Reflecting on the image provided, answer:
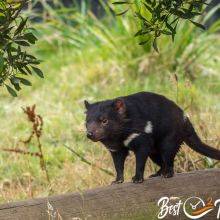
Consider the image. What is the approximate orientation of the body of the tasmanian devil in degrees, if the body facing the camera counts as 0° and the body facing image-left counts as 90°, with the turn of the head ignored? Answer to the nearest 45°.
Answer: approximately 45°
